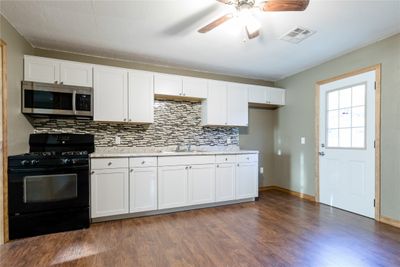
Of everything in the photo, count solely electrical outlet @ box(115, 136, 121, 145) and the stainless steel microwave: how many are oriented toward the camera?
2

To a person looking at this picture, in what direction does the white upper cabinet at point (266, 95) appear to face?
facing the viewer and to the right of the viewer

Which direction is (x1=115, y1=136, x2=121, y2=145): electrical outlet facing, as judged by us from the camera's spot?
facing the viewer

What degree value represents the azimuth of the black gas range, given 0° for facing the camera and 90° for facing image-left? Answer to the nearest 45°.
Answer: approximately 0°

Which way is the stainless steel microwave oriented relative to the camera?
toward the camera

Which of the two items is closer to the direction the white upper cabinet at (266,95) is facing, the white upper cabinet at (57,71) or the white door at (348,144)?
the white door

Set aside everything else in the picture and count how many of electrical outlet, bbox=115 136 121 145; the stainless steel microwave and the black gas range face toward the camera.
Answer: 3

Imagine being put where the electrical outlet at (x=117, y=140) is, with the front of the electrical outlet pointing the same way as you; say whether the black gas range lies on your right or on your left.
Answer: on your right

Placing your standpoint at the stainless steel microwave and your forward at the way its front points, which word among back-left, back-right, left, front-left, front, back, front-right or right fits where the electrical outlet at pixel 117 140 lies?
left

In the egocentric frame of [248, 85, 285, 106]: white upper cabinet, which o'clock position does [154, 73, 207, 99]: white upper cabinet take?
[154, 73, 207, 99]: white upper cabinet is roughly at 3 o'clock from [248, 85, 285, 106]: white upper cabinet.

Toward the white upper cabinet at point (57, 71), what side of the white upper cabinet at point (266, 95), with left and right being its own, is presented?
right

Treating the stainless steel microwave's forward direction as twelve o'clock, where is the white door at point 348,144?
The white door is roughly at 10 o'clock from the stainless steel microwave.

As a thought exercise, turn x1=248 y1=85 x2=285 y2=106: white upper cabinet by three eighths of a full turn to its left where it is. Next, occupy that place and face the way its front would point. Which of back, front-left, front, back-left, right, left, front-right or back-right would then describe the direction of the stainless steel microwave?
back-left

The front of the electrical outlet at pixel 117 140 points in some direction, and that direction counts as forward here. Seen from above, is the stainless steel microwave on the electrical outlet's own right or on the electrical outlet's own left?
on the electrical outlet's own right

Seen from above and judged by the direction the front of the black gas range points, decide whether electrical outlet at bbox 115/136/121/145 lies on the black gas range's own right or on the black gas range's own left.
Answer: on the black gas range's own left

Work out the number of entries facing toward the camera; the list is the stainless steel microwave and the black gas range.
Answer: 2
